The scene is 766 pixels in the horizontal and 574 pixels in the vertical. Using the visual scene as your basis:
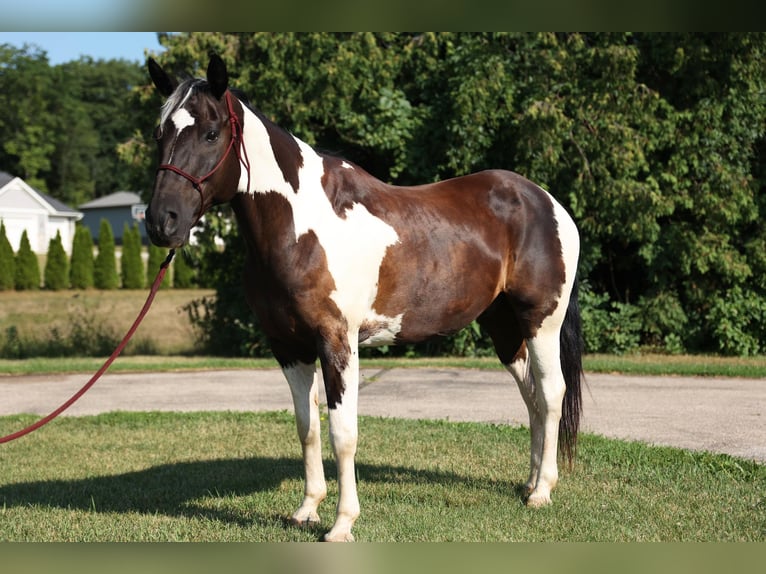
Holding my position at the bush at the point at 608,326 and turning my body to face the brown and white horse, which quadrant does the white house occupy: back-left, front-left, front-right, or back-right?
back-right

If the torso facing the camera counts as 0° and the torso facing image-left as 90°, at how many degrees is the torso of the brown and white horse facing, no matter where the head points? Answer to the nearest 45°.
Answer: approximately 45°

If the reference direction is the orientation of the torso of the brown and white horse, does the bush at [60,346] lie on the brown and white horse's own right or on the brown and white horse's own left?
on the brown and white horse's own right

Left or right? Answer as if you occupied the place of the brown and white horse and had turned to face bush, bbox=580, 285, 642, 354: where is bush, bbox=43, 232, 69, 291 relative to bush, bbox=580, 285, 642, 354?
left

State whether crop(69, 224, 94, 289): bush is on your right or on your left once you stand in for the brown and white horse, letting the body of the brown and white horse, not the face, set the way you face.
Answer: on your right

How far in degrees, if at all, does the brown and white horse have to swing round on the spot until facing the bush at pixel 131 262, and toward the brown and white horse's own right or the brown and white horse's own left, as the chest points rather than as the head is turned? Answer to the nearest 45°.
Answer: approximately 135° to the brown and white horse's own right

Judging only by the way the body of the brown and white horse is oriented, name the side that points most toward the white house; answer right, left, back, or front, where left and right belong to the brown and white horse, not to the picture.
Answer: right
